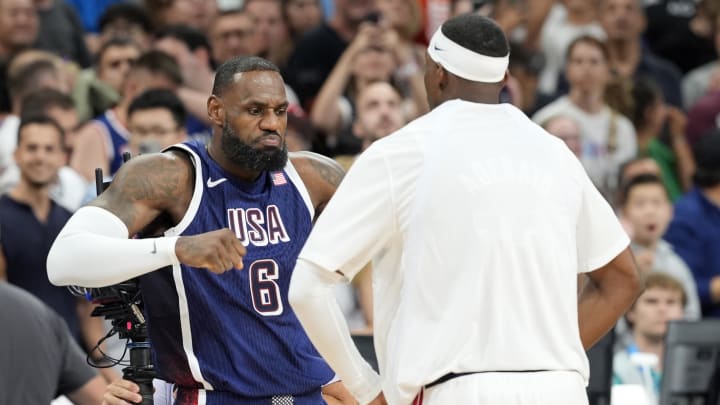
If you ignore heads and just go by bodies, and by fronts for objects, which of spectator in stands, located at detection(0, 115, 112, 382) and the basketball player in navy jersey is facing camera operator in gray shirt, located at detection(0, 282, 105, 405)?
spectator in stands, located at detection(0, 115, 112, 382)

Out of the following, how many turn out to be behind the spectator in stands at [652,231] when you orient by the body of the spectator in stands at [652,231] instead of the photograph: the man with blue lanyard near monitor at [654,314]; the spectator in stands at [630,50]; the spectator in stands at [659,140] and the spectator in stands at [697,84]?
3

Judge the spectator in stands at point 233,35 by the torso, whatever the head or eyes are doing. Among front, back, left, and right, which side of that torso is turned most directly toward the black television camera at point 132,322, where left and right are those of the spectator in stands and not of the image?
front

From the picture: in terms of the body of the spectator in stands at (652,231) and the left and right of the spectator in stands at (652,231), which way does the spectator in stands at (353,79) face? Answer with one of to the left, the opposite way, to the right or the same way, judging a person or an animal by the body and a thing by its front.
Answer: the same way

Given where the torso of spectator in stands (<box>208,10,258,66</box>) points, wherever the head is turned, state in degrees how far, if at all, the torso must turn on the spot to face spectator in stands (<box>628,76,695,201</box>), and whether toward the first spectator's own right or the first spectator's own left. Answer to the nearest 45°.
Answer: approximately 90° to the first spectator's own left

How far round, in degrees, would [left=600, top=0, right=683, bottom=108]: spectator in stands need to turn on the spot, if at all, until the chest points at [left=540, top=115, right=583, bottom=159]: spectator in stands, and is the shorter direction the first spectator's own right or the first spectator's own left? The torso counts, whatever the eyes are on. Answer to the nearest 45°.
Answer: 0° — they already face them

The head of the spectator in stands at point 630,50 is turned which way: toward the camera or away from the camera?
toward the camera

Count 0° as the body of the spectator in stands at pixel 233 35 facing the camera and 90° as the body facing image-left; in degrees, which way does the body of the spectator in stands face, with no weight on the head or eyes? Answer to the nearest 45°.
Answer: approximately 0°

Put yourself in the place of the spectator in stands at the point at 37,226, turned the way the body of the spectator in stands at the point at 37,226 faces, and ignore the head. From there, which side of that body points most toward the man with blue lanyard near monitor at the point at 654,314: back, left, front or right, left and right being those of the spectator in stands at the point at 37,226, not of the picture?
left

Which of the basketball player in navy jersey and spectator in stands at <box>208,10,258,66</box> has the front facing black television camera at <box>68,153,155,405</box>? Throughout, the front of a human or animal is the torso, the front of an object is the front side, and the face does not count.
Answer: the spectator in stands

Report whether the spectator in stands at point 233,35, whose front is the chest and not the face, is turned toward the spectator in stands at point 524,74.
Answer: no

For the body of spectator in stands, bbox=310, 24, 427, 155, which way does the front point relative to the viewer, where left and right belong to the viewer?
facing the viewer

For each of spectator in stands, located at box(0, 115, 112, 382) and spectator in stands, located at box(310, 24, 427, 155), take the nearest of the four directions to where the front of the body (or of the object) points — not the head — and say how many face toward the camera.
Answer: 2

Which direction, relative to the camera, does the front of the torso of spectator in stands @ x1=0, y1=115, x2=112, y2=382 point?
toward the camera

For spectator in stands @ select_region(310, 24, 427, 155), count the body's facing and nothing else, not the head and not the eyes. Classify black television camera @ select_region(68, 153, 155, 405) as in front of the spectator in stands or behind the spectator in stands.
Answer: in front

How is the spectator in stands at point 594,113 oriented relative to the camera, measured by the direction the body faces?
toward the camera

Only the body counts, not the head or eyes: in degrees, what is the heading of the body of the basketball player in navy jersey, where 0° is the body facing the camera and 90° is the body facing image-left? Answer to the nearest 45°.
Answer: approximately 315°
